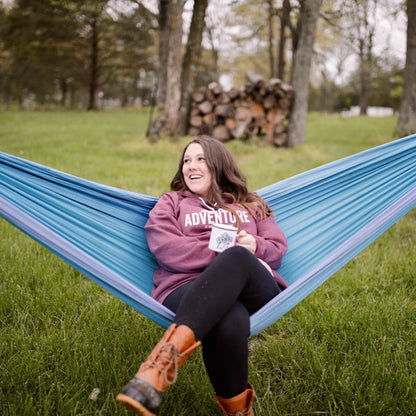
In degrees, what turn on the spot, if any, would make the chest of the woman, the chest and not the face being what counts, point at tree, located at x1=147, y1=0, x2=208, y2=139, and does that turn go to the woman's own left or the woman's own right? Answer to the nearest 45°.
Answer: approximately 180°

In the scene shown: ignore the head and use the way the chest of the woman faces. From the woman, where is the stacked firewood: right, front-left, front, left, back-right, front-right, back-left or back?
back

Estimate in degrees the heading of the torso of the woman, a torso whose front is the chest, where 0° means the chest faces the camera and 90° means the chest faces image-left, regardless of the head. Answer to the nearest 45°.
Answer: approximately 0°
